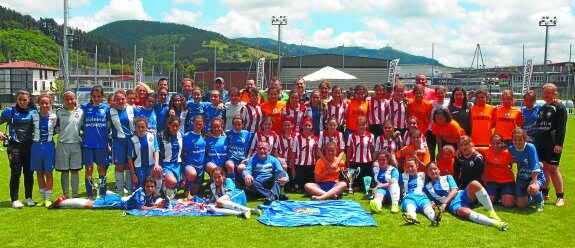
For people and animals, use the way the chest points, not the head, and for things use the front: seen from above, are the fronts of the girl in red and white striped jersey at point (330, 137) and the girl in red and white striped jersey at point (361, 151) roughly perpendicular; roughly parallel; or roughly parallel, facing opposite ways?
roughly parallel

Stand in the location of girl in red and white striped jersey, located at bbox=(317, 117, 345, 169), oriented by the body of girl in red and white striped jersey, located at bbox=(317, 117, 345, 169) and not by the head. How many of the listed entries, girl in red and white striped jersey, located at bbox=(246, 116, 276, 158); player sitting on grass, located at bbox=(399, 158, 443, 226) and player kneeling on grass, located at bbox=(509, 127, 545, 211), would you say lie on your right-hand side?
1

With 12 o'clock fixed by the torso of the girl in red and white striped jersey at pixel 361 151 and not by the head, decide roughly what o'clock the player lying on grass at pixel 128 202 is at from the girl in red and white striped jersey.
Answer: The player lying on grass is roughly at 2 o'clock from the girl in red and white striped jersey.

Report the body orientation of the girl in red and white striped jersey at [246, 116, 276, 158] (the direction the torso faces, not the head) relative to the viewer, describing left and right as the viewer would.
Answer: facing the viewer

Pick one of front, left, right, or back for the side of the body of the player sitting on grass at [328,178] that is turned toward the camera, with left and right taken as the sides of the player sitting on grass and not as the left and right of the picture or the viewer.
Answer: front

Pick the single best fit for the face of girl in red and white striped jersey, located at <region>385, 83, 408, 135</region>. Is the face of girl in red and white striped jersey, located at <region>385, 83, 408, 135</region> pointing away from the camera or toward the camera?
toward the camera

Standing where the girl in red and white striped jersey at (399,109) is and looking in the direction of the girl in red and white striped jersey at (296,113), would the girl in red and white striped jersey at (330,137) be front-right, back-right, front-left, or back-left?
front-left

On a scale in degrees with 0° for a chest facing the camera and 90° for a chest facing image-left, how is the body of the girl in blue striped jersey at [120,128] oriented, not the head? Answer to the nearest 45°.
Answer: approximately 0°

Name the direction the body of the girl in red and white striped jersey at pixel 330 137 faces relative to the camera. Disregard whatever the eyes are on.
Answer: toward the camera

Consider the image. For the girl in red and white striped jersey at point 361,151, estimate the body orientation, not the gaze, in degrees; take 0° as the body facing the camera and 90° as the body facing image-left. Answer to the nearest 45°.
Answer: approximately 0°
